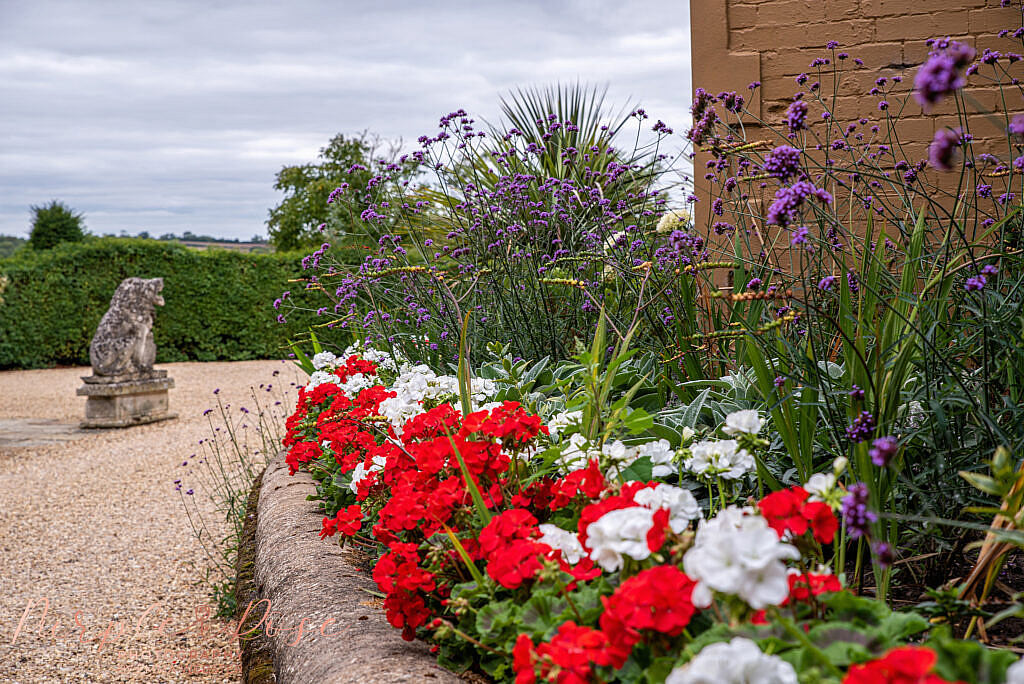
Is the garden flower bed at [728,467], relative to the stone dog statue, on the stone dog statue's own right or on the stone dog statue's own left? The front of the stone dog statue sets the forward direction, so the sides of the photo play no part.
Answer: on the stone dog statue's own right

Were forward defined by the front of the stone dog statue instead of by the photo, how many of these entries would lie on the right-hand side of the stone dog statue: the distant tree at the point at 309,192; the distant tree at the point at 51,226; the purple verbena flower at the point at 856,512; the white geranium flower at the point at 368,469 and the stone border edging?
3

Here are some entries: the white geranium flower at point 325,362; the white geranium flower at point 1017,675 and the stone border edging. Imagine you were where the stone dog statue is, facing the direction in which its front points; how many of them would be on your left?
0

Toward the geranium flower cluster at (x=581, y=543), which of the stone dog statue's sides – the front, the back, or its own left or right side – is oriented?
right

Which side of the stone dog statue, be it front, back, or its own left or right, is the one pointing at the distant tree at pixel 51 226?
left

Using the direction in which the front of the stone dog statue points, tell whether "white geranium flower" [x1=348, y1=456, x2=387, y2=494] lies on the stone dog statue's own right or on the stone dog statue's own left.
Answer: on the stone dog statue's own right

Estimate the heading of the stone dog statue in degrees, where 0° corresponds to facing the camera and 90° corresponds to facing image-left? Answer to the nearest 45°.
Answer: approximately 270°

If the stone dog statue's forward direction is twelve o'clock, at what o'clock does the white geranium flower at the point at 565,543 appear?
The white geranium flower is roughly at 3 o'clock from the stone dog statue.

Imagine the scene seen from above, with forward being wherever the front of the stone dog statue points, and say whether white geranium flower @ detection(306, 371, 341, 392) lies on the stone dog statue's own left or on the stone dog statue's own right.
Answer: on the stone dog statue's own right

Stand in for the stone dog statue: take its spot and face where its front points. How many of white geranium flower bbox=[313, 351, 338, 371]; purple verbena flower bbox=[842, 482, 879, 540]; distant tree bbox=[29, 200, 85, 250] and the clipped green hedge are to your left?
2

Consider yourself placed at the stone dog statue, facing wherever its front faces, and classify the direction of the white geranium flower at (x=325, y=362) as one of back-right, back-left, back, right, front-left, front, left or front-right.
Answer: right
